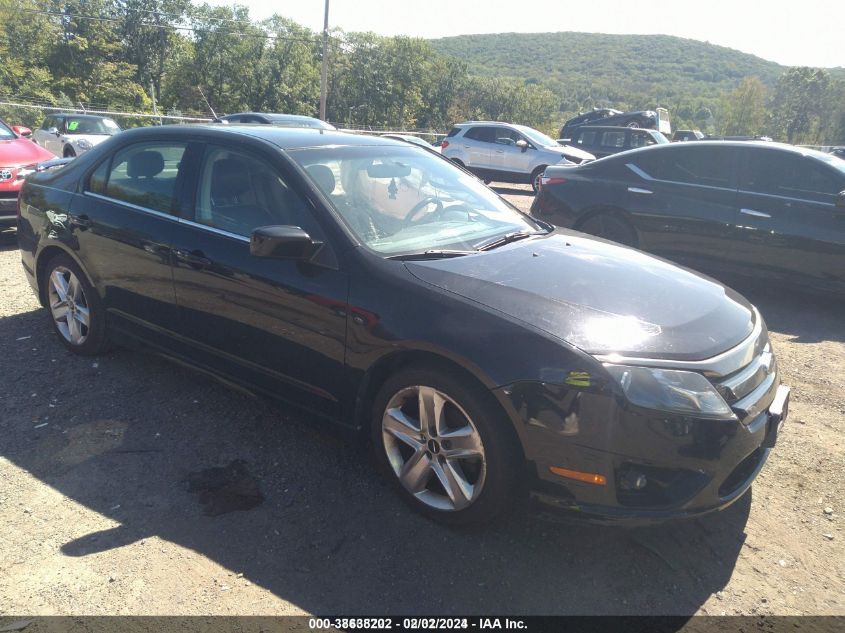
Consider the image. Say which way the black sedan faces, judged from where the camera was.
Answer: facing the viewer and to the right of the viewer

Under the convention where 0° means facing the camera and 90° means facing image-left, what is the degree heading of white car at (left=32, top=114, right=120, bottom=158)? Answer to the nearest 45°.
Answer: approximately 315°

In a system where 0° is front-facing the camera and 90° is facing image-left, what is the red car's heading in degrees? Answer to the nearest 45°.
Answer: approximately 315°

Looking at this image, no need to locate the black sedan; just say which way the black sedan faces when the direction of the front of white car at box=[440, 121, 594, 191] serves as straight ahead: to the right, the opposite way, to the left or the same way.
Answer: the same way

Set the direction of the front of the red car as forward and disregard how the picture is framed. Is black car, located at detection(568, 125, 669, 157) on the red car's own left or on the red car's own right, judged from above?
on the red car's own left

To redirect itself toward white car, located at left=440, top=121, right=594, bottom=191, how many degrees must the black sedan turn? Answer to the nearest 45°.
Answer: approximately 135° to its left

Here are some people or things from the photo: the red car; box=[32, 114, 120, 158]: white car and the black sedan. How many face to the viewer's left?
0

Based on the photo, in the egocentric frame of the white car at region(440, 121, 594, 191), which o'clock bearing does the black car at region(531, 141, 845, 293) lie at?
The black car is roughly at 1 o'clock from the white car.

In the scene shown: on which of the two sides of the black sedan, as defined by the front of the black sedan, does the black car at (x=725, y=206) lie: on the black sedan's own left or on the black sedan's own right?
on the black sedan's own left

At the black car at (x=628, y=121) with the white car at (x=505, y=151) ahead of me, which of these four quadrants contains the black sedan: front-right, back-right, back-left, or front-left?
front-left

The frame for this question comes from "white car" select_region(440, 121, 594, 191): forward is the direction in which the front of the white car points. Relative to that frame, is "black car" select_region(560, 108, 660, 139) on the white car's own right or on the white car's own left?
on the white car's own left

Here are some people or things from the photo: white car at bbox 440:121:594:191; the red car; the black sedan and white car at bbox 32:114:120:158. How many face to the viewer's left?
0
